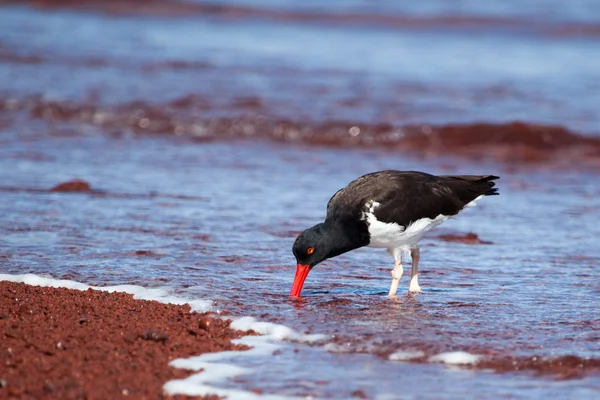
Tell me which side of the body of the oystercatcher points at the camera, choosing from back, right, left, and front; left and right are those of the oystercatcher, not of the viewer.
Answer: left
